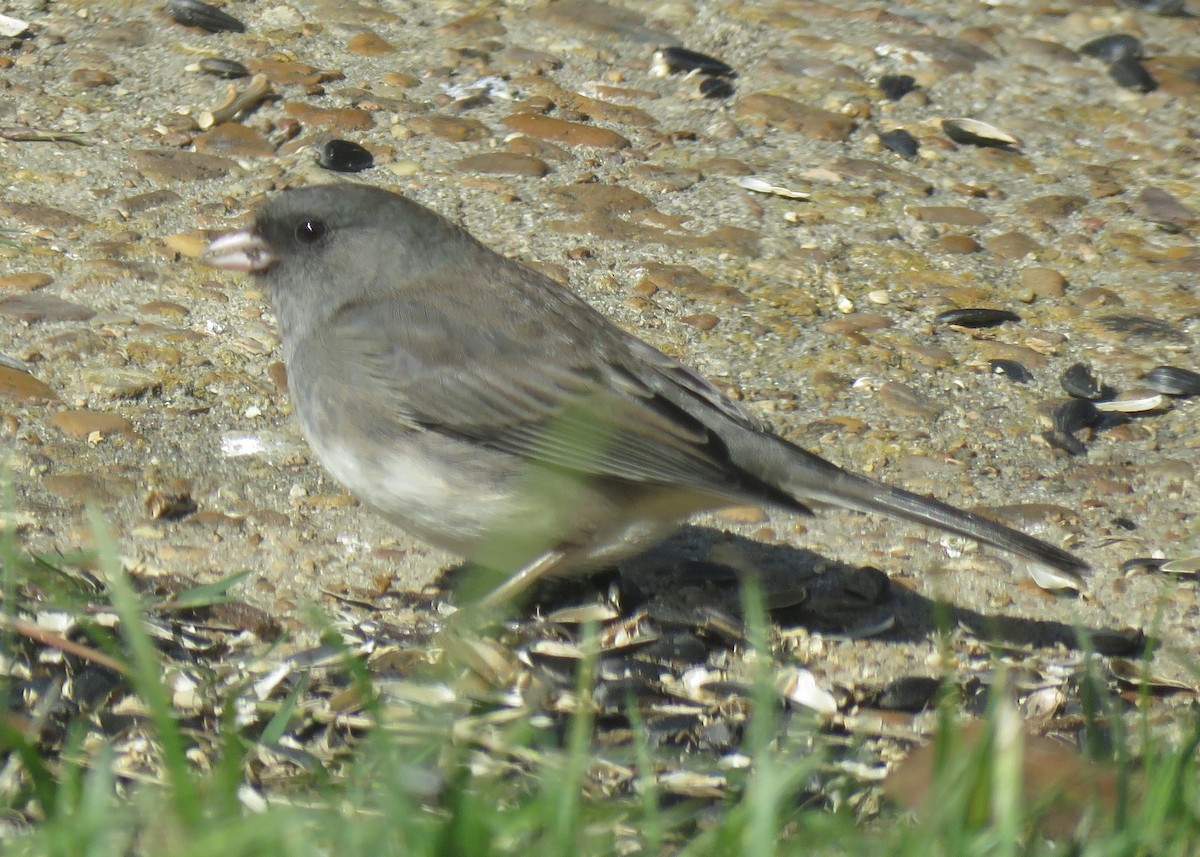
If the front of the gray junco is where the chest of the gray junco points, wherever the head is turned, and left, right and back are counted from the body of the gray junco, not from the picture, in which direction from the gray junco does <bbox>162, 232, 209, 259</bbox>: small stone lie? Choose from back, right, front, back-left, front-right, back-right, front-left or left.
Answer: front-right

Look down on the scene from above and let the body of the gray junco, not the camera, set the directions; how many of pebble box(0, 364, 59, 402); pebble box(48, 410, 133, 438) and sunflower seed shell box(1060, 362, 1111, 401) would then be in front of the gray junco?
2

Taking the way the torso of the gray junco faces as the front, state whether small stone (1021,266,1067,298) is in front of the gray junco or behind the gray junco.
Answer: behind

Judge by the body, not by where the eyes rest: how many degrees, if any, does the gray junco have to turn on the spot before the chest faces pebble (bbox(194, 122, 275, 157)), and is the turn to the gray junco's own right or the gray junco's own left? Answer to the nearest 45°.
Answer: approximately 45° to the gray junco's own right

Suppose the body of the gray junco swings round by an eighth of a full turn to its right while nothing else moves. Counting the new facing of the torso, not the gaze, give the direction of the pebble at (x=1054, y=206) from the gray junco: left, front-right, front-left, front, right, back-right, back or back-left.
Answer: right

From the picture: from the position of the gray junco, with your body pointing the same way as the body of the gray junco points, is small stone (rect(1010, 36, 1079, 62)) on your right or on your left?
on your right

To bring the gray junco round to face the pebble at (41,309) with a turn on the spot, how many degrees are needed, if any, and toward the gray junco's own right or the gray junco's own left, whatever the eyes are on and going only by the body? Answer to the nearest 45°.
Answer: approximately 45° to the gray junco's own right

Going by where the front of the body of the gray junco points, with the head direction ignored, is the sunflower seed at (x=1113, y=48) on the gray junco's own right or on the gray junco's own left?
on the gray junco's own right

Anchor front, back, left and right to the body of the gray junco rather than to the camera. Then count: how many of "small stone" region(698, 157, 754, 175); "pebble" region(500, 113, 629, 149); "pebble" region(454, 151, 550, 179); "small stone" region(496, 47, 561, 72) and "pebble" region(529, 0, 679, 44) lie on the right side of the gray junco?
5

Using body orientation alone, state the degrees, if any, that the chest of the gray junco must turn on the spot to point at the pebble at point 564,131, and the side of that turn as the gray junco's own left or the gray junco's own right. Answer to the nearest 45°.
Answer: approximately 90° to the gray junco's own right

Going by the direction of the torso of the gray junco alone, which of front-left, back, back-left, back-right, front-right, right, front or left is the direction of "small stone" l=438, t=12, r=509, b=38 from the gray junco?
right

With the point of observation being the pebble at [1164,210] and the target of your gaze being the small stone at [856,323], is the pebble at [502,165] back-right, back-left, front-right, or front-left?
front-right

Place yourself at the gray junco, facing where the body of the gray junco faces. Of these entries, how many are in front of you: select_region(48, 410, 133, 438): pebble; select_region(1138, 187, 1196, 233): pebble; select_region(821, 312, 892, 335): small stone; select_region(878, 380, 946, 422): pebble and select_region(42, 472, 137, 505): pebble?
2

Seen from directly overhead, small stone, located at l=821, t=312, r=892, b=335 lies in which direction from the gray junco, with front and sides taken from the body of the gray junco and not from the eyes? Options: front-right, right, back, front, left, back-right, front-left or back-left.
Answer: back-right

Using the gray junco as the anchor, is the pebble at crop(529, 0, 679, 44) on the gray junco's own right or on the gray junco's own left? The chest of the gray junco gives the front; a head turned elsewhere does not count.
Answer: on the gray junco's own right

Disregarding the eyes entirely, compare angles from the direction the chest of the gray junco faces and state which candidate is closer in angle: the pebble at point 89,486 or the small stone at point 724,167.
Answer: the pebble

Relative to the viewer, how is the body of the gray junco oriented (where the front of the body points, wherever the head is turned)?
to the viewer's left

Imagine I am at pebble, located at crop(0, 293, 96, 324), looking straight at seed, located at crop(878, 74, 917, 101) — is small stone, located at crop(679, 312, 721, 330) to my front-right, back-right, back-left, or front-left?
front-right

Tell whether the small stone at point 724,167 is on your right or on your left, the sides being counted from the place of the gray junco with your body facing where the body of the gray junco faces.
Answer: on your right

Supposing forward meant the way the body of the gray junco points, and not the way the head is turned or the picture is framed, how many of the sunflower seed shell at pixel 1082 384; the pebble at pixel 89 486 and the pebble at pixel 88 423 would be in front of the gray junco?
2

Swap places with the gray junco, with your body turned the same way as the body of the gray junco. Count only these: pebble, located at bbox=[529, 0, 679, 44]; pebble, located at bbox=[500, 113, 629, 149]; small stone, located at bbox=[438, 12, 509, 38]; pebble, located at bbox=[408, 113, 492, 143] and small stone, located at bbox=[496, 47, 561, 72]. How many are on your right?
5
